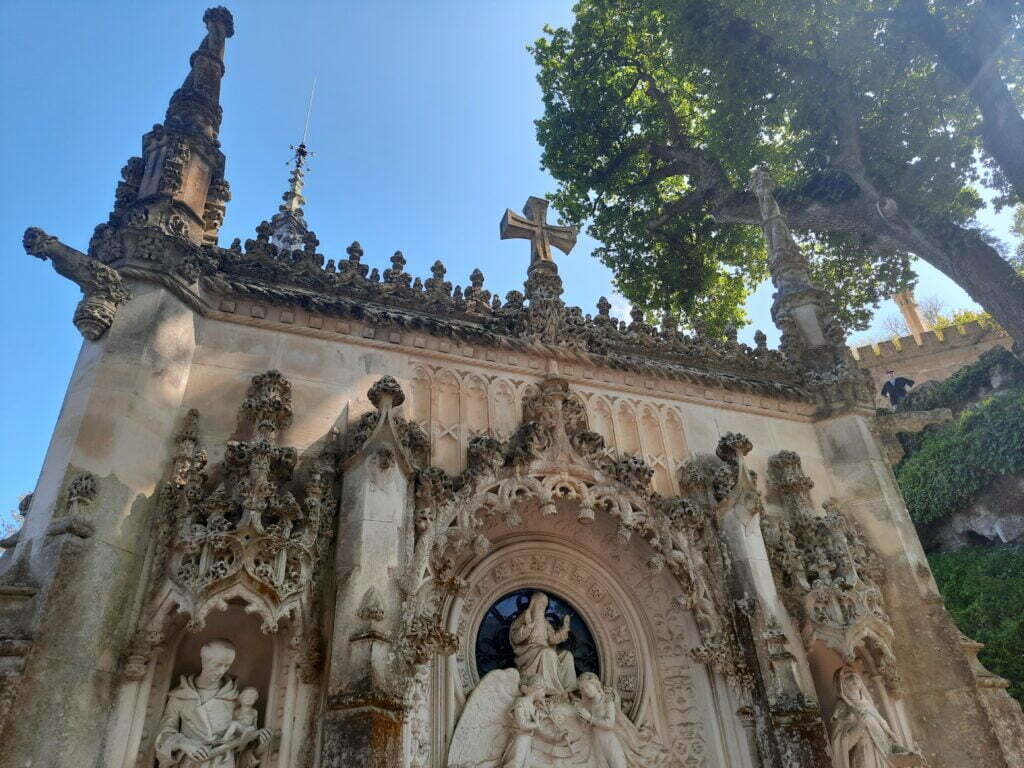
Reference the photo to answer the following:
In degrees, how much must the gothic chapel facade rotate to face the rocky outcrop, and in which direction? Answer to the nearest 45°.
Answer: approximately 135° to its left

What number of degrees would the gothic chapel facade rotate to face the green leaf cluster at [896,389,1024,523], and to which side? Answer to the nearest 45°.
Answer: approximately 135° to its left

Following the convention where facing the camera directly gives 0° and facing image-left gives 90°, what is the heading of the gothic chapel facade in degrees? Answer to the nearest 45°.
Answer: approximately 0°

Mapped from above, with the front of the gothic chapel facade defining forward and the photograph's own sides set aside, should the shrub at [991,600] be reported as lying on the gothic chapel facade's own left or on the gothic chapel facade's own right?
on the gothic chapel facade's own left

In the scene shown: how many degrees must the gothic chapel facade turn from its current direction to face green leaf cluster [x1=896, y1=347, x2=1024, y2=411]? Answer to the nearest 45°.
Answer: approximately 135° to its left

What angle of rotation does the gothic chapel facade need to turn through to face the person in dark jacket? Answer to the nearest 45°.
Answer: approximately 135° to its left
